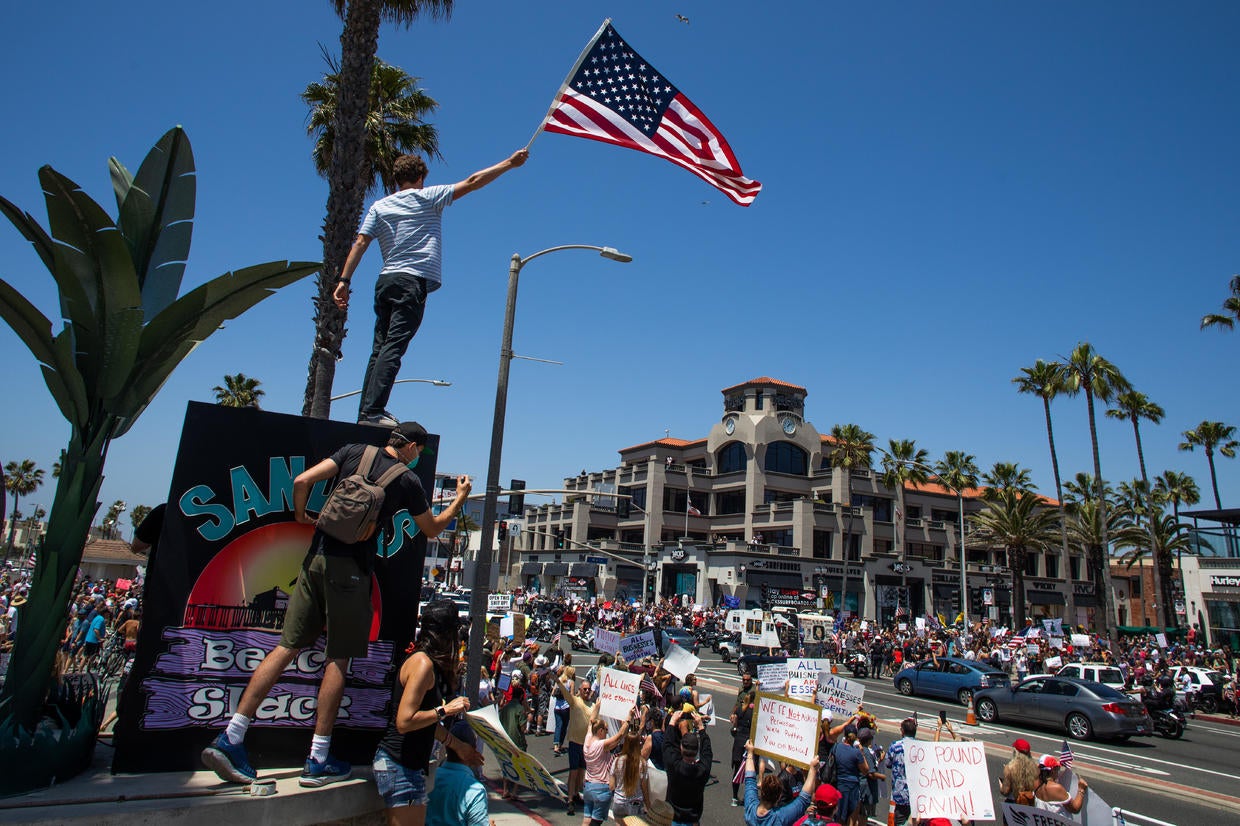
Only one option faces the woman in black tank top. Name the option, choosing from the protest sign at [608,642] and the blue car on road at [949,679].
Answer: the protest sign

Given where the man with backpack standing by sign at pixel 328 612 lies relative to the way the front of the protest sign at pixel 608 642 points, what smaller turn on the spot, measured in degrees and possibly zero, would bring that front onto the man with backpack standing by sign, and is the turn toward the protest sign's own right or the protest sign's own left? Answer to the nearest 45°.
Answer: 0° — it already faces them

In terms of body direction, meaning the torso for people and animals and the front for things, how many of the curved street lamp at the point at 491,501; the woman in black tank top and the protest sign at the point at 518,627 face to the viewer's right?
2

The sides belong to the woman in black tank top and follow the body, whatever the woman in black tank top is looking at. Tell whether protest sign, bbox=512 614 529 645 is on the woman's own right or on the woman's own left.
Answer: on the woman's own left

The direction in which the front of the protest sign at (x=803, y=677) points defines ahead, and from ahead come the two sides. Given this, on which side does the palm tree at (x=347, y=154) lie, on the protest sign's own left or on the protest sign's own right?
on the protest sign's own right

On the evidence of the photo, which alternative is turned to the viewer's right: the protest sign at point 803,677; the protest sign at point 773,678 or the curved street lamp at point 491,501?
the curved street lamp

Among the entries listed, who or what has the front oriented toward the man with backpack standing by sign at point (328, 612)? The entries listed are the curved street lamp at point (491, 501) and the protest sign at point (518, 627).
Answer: the protest sign

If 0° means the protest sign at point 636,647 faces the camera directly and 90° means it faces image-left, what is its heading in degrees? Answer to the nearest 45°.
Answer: approximately 0°

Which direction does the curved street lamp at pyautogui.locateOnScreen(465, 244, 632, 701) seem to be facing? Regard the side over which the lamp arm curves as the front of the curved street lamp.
to the viewer's right

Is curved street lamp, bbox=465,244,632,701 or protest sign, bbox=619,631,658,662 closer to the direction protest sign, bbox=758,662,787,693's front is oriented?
the curved street lamp
